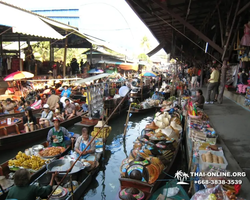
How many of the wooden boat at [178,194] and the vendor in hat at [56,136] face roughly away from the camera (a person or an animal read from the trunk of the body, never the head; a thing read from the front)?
1

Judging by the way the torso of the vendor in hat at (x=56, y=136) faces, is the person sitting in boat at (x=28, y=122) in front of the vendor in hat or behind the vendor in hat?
behind

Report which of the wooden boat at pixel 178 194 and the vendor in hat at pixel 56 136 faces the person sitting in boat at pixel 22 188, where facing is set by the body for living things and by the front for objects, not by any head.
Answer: the vendor in hat

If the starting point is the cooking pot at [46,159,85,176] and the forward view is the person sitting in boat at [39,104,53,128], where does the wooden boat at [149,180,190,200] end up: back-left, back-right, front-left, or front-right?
back-right

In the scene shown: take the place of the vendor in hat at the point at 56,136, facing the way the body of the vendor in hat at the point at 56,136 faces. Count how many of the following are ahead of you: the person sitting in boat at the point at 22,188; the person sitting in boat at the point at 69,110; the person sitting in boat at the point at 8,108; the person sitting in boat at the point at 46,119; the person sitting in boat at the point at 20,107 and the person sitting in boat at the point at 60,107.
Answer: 1

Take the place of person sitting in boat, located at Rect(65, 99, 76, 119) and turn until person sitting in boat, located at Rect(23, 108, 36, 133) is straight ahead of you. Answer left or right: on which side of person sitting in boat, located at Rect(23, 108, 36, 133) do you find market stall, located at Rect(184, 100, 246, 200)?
left

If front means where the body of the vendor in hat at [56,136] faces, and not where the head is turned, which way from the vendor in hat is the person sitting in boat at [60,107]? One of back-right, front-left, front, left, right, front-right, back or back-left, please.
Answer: back

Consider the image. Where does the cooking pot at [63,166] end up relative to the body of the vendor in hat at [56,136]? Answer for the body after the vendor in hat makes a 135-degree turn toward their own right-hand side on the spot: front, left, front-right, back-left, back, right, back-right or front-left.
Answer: back-left

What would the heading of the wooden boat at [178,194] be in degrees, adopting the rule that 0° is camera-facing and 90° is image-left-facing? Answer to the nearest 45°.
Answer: approximately 180°

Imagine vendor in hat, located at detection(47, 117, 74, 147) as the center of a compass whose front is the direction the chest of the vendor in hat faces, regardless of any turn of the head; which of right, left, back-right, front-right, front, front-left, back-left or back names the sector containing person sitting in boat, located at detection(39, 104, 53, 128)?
back

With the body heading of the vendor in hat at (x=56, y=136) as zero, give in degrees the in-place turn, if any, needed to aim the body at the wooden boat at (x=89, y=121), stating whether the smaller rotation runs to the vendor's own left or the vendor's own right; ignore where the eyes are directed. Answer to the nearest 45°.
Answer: approximately 135° to the vendor's own left

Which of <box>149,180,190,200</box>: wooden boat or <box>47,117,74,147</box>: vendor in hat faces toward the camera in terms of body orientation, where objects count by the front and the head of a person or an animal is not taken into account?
the vendor in hat

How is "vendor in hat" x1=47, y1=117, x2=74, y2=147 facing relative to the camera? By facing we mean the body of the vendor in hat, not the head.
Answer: toward the camera

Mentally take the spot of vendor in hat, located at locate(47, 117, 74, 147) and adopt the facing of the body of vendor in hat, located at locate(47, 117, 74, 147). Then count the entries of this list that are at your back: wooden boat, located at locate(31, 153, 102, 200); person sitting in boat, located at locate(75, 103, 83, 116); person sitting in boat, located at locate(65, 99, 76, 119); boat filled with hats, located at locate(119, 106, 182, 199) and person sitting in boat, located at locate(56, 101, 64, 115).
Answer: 3

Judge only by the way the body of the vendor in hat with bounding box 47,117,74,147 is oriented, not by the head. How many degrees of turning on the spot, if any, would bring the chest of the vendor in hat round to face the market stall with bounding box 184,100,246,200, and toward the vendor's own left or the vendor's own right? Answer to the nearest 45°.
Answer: approximately 45° to the vendor's own left

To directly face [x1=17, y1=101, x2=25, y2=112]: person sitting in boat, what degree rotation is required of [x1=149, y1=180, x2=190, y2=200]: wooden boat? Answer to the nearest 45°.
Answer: approximately 45° to its left
